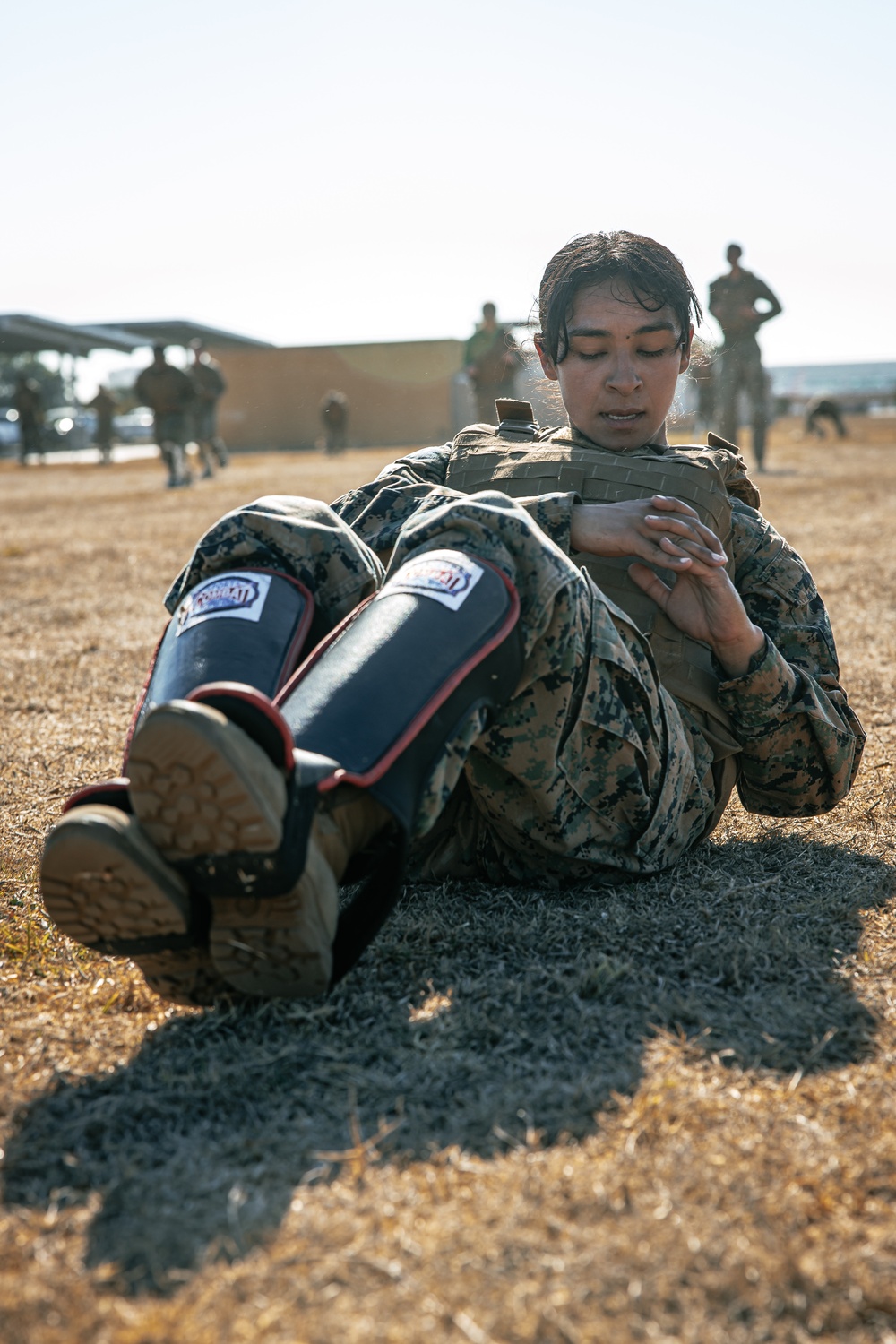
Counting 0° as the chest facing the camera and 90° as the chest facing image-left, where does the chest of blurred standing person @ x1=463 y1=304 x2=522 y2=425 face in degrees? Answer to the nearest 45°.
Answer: approximately 0°

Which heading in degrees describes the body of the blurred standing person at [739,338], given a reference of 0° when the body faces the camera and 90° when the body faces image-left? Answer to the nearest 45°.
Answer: approximately 0°

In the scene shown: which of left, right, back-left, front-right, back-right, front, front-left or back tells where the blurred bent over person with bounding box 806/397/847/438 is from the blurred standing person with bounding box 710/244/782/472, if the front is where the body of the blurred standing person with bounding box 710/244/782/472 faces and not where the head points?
back

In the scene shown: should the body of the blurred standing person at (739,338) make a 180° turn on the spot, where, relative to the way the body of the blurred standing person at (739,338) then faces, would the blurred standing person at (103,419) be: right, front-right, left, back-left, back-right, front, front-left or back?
front-left

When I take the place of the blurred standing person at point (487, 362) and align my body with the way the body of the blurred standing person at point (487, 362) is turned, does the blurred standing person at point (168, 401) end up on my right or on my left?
on my right

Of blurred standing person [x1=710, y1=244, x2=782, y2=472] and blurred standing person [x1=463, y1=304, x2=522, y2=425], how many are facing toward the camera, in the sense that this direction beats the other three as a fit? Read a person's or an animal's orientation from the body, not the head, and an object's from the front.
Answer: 2

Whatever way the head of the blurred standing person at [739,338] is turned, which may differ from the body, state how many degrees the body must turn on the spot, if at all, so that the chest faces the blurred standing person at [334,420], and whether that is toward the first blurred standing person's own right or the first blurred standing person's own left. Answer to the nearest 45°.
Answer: approximately 135° to the first blurred standing person's own right
